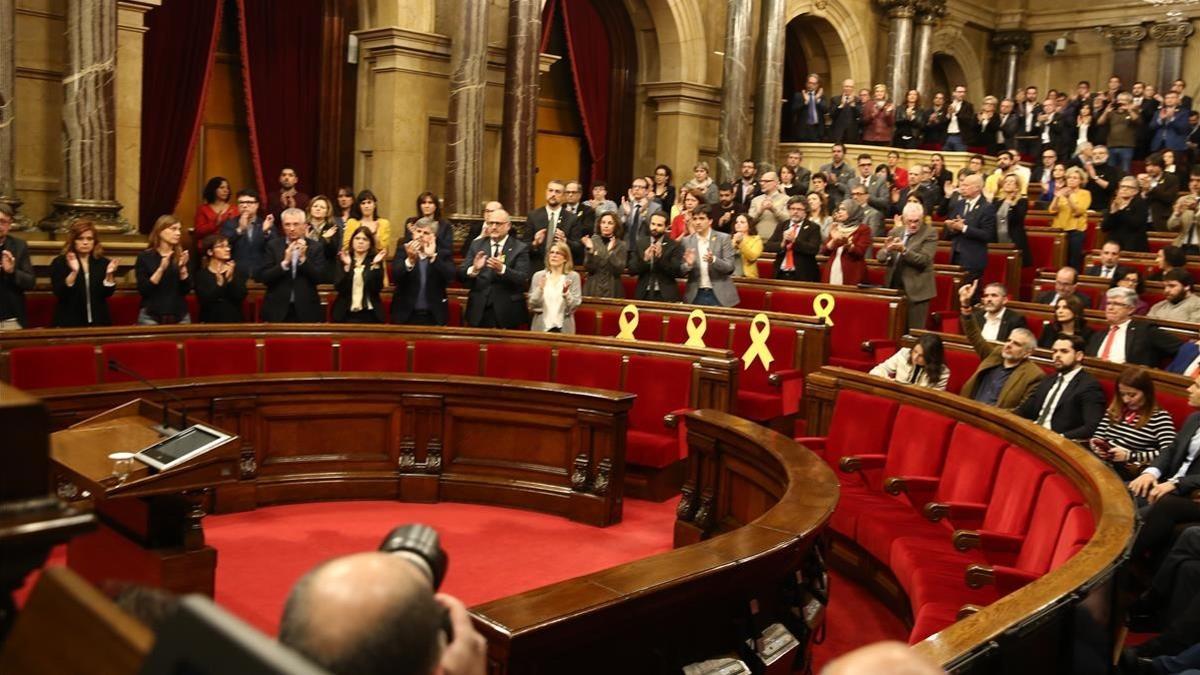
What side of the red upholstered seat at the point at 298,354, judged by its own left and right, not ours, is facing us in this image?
front

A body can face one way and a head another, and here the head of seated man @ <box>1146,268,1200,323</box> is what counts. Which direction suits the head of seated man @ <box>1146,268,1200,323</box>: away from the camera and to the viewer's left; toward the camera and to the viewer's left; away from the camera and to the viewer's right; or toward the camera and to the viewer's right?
toward the camera and to the viewer's left

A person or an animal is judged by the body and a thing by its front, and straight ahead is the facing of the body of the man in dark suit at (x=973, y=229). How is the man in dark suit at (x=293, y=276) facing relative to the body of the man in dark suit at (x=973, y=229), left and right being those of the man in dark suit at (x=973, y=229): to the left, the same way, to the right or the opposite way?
to the left

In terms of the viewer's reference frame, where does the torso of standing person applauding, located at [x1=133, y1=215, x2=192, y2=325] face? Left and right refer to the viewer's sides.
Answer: facing the viewer and to the right of the viewer

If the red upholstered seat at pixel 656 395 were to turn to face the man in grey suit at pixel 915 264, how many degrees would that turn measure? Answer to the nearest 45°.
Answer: approximately 180°

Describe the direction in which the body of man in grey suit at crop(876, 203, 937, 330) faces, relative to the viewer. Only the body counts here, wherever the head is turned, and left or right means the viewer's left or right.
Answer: facing the viewer and to the left of the viewer

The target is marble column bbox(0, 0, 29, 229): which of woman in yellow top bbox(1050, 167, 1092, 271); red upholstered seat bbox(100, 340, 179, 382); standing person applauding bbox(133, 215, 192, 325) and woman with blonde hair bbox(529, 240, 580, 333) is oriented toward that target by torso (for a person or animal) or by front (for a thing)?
the woman in yellow top

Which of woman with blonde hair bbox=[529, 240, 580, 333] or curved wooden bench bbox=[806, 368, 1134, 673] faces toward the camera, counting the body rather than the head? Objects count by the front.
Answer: the woman with blonde hair

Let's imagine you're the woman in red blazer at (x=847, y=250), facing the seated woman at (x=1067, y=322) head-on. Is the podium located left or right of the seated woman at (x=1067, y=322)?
right

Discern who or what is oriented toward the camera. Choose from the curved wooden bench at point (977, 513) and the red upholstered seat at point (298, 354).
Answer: the red upholstered seat

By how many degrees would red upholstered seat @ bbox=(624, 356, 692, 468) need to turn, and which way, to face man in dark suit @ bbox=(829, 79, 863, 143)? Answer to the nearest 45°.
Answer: approximately 135° to its right

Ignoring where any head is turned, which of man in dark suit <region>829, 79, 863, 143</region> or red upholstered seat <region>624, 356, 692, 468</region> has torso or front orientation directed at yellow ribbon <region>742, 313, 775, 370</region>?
the man in dark suit

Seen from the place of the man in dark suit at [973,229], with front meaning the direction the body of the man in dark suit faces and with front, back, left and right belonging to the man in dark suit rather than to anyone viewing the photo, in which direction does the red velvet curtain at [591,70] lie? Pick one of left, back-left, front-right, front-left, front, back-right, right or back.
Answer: right

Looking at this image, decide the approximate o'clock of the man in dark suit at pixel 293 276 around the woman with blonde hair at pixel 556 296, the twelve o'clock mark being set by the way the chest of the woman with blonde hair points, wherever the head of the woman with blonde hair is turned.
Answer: The man in dark suit is roughly at 3 o'clock from the woman with blonde hair.

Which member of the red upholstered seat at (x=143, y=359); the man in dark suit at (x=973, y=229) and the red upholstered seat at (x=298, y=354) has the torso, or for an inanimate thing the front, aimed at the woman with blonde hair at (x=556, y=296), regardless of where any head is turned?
the man in dark suit

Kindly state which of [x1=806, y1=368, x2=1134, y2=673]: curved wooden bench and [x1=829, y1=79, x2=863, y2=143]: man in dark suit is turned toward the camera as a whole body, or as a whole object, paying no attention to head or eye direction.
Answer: the man in dark suit

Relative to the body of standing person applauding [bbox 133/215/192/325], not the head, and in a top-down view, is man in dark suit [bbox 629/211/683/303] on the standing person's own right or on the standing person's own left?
on the standing person's own left
